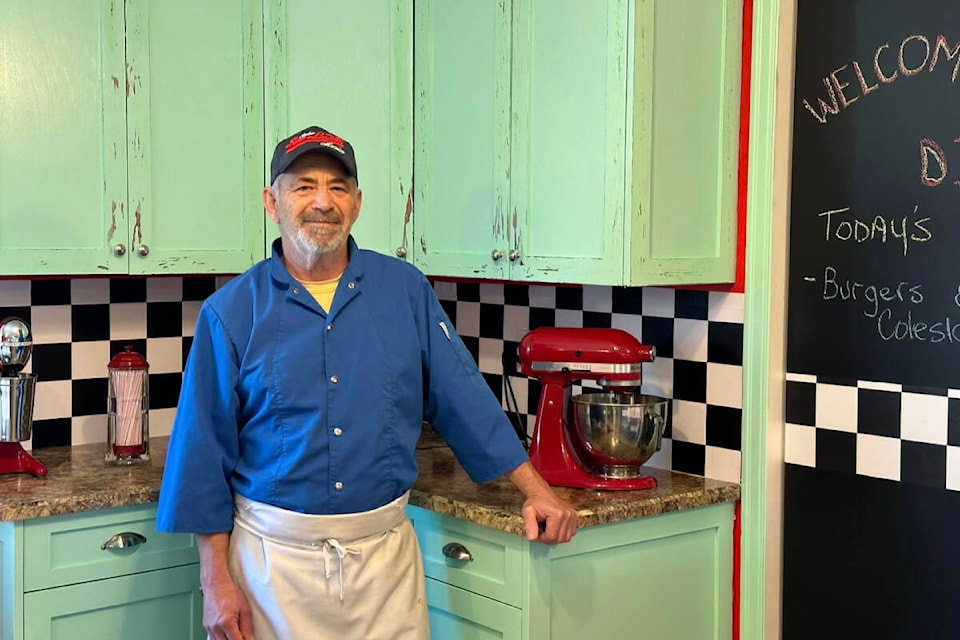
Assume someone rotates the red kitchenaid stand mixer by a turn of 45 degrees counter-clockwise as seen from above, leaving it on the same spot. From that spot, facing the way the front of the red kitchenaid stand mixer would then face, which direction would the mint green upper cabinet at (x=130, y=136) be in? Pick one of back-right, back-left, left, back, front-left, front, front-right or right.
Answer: back-left

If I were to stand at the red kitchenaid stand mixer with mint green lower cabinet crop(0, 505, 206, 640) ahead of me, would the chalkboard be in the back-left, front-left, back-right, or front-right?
back-left

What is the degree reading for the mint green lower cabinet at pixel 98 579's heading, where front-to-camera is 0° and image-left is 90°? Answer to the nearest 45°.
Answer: approximately 315°

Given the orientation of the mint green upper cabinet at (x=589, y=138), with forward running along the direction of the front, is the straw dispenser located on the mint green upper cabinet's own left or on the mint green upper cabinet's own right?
on the mint green upper cabinet's own right

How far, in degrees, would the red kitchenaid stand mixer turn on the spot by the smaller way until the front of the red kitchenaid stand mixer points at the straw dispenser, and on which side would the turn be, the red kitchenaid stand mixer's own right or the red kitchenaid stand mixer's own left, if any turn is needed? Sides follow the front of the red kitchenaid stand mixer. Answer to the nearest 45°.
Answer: approximately 180°

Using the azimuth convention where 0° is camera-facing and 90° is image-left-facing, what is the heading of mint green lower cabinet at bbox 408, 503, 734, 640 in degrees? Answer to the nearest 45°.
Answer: approximately 45°

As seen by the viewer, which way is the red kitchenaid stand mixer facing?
to the viewer's right
